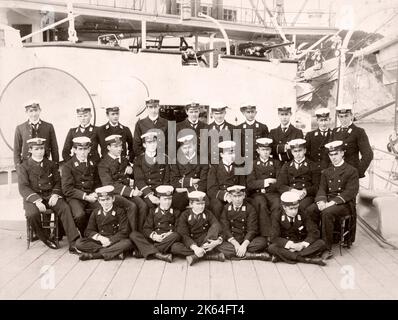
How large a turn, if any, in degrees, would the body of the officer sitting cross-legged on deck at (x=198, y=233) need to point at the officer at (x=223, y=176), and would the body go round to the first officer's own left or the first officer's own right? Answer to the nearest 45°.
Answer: approximately 135° to the first officer's own left

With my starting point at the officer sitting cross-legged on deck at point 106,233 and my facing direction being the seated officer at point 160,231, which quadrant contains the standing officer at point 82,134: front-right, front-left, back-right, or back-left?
back-left

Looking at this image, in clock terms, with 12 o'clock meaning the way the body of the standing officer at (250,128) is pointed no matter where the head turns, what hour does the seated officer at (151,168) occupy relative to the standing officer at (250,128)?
the seated officer at (151,168) is roughly at 2 o'clock from the standing officer at (250,128).

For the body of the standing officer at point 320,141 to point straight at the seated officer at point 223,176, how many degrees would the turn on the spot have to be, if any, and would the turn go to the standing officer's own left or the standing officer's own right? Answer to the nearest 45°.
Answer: approximately 45° to the standing officer's own right

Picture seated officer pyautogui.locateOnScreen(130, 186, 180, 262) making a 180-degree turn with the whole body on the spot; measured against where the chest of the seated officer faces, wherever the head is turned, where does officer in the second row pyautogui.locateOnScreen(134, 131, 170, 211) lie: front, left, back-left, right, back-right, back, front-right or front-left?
front

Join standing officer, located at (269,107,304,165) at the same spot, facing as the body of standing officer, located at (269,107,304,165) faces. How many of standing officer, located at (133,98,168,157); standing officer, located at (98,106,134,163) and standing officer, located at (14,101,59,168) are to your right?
3

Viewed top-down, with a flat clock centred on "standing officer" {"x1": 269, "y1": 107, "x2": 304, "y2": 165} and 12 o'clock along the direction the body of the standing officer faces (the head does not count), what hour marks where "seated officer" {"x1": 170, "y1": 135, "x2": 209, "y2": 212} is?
The seated officer is roughly at 2 o'clock from the standing officer.

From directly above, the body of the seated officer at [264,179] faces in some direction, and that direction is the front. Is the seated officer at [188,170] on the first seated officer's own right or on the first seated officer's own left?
on the first seated officer's own right
